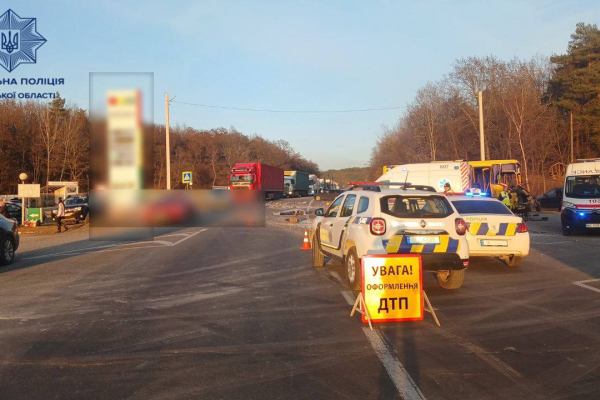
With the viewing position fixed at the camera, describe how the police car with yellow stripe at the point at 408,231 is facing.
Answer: facing away from the viewer and to the left of the viewer

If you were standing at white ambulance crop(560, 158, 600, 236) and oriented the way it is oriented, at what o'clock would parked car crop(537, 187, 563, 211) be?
The parked car is roughly at 6 o'clock from the white ambulance.

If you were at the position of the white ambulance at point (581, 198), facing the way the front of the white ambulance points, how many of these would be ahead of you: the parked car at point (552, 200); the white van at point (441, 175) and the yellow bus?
0

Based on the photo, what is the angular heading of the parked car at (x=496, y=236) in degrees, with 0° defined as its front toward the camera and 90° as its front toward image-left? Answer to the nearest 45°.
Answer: approximately 135°

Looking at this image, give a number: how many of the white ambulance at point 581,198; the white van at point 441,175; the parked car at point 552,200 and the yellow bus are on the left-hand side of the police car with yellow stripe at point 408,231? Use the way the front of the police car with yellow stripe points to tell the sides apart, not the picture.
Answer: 0

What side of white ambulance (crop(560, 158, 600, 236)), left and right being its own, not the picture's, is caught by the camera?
front

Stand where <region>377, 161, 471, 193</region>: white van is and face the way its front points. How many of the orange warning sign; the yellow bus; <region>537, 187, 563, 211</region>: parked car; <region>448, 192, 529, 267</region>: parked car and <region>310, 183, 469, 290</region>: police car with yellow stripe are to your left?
3

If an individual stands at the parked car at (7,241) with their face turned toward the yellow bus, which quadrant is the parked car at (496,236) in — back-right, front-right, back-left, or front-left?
front-right

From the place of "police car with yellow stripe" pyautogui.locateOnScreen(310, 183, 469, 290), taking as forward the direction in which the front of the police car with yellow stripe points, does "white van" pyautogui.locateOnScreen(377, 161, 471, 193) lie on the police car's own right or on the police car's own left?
on the police car's own right

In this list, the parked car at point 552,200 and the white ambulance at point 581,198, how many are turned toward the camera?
1

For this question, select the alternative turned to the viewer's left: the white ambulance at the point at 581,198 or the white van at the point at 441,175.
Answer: the white van

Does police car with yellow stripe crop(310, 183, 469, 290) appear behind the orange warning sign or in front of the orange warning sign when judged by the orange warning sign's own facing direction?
behind

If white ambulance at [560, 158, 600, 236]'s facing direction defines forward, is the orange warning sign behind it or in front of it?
in front

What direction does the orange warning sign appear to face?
toward the camera

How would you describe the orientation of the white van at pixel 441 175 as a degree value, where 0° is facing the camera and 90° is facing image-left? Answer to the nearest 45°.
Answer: approximately 90°

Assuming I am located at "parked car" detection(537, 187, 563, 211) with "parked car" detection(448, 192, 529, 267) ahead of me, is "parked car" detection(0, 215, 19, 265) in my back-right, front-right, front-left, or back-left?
front-right
